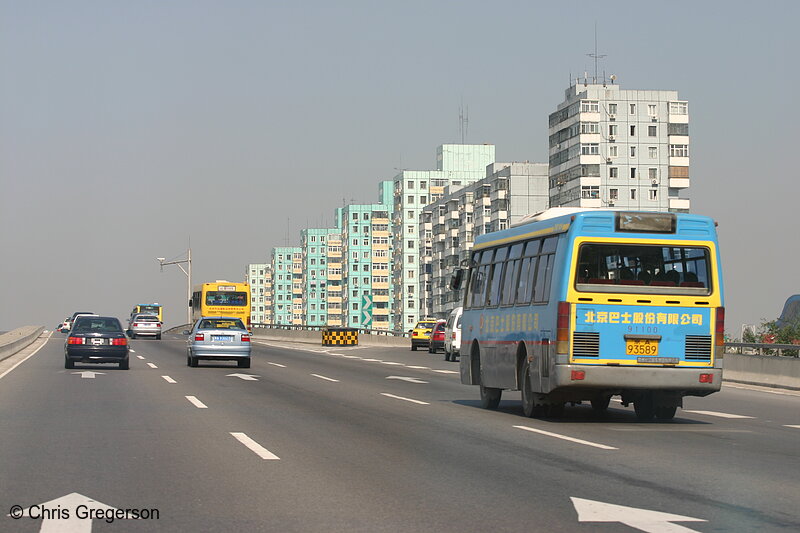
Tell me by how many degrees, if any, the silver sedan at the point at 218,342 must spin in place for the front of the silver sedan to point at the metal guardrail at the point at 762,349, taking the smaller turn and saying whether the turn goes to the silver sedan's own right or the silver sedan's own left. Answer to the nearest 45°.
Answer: approximately 90° to the silver sedan's own right

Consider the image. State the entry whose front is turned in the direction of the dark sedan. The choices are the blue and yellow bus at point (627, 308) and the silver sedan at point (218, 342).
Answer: the blue and yellow bus

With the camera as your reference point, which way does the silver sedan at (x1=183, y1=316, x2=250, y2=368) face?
facing away from the viewer

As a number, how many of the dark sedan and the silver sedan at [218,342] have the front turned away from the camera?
2

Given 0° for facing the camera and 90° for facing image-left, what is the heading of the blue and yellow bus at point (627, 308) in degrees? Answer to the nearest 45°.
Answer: approximately 135°

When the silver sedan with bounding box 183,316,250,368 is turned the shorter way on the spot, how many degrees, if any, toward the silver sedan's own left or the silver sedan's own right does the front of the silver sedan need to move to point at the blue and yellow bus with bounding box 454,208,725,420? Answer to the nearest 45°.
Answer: approximately 180°

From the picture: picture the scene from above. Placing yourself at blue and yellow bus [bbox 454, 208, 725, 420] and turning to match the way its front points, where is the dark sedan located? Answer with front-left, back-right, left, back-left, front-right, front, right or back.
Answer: front

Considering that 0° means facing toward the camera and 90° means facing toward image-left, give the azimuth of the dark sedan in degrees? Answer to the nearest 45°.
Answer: approximately 180°

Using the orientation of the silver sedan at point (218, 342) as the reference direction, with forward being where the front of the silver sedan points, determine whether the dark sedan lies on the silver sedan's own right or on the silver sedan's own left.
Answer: on the silver sedan's own left

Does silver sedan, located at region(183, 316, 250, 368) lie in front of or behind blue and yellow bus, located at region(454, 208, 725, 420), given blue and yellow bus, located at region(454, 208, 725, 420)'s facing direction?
in front
